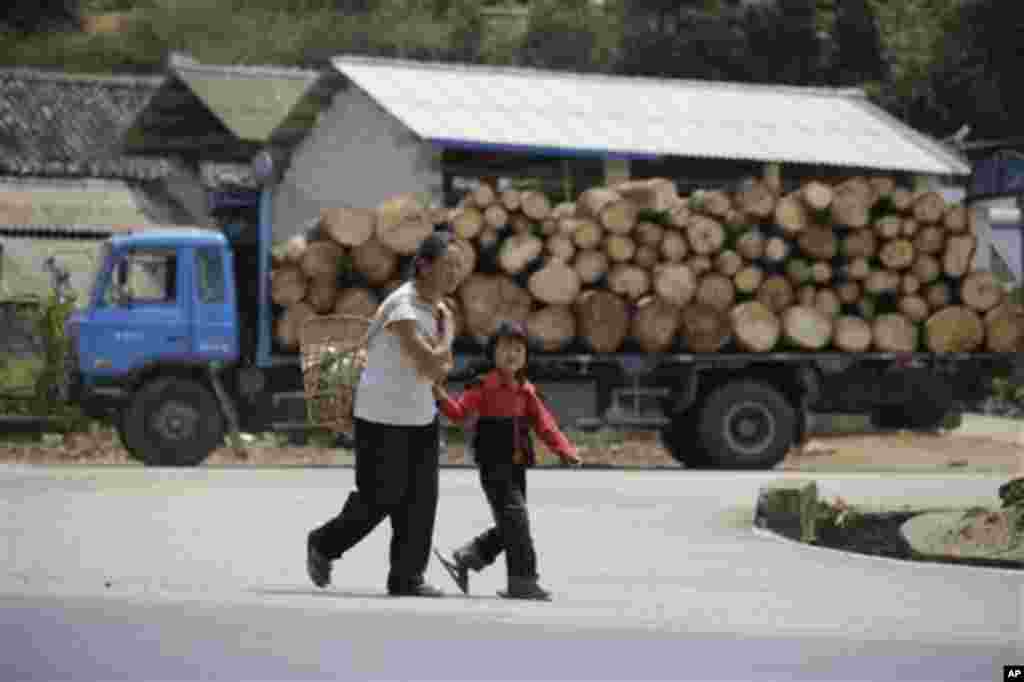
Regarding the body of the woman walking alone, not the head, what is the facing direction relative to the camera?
to the viewer's right

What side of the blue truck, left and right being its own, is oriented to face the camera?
left

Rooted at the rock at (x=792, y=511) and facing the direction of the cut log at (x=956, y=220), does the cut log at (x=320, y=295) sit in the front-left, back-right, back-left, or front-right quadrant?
front-left
